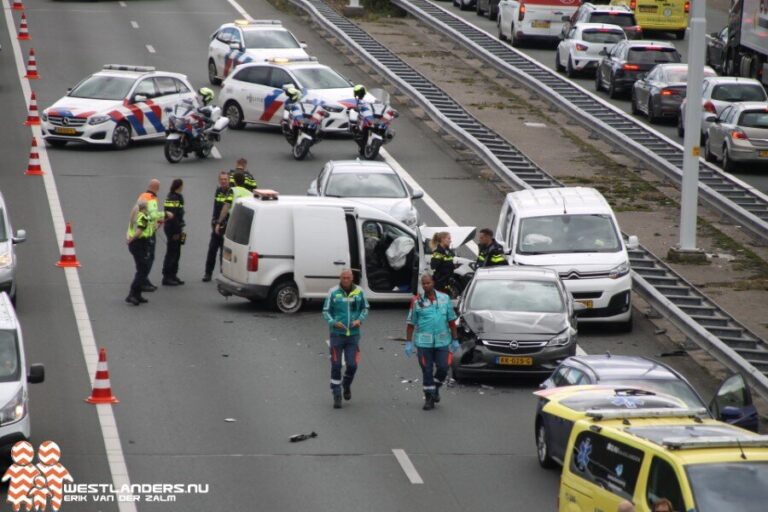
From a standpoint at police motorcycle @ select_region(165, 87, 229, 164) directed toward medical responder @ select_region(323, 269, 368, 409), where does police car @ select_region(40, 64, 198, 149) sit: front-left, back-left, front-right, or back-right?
back-right

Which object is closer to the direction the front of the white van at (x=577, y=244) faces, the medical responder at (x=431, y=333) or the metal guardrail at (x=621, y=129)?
the medical responder

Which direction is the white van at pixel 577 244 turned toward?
toward the camera

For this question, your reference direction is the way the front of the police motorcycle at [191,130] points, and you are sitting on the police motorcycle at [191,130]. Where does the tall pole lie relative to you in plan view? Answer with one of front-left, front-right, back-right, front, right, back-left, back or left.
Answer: left

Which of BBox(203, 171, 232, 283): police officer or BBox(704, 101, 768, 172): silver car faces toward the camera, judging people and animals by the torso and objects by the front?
the police officer

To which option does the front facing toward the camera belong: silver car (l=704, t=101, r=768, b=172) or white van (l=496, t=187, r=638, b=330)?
the white van

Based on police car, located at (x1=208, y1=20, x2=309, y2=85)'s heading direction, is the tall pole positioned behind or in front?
in front

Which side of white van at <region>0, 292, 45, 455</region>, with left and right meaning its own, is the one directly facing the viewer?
front

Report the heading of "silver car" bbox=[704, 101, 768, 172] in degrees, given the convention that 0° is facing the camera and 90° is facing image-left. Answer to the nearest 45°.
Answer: approximately 135°

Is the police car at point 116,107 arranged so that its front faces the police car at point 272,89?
no

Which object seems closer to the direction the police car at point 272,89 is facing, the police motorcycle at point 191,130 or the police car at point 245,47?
the police motorcycle

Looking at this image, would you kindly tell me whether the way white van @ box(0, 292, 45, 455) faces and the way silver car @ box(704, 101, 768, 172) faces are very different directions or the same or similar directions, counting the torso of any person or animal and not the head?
very different directions

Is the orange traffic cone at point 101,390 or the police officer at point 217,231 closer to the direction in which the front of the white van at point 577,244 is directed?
the orange traffic cone

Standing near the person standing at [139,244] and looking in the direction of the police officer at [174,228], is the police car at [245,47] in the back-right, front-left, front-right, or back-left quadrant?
front-left

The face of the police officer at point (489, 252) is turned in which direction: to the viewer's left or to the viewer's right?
to the viewer's left

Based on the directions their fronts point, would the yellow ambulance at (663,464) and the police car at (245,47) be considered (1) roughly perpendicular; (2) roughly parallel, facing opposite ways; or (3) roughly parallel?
roughly parallel

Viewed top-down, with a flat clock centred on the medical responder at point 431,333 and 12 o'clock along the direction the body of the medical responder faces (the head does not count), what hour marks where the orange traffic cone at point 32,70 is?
The orange traffic cone is roughly at 5 o'clock from the medical responder.

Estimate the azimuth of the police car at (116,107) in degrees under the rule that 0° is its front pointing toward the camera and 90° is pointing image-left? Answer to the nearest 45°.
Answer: approximately 45°
